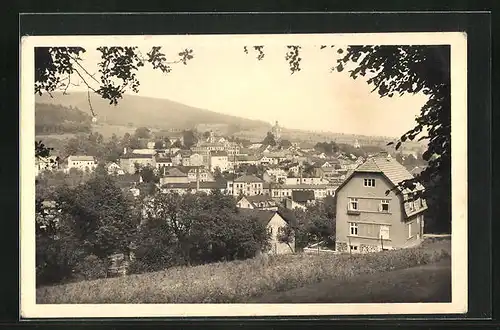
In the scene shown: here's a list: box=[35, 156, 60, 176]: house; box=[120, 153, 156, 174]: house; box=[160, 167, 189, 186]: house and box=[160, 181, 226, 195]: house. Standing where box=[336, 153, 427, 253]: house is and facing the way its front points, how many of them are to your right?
4
